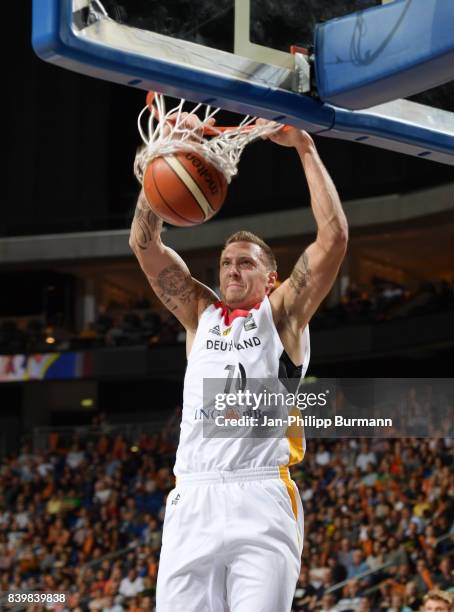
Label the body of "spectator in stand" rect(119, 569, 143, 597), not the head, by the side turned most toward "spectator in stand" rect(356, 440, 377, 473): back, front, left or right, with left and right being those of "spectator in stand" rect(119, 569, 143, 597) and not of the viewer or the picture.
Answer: left

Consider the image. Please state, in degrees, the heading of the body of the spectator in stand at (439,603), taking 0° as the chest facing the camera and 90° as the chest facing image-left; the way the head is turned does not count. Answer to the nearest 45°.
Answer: approximately 45°

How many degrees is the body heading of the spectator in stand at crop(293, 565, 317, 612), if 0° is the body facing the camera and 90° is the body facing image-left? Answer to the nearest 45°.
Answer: approximately 45°

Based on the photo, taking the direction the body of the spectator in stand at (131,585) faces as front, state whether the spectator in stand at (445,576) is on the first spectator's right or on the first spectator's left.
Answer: on the first spectator's left

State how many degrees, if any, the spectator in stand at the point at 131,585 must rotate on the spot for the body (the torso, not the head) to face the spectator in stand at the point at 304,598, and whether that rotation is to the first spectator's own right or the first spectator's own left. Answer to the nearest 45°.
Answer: approximately 45° to the first spectator's own left

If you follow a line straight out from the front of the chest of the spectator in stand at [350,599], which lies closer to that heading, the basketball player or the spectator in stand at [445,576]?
the basketball player

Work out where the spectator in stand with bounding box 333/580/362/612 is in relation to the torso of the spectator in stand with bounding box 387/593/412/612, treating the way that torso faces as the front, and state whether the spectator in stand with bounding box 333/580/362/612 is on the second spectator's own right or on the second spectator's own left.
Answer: on the second spectator's own right

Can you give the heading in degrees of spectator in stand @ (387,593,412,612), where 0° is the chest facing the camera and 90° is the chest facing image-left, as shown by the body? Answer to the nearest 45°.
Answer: approximately 45°

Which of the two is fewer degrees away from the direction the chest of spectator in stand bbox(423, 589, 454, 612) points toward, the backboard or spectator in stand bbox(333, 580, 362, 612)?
the backboard
